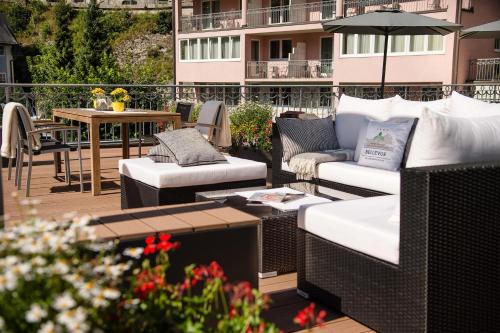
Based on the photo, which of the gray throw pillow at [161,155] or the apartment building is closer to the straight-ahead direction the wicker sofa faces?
the gray throw pillow

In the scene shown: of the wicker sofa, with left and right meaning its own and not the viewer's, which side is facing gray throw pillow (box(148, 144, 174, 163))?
front

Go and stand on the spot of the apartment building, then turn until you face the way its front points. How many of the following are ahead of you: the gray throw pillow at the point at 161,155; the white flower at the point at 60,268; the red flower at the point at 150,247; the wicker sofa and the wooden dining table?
5

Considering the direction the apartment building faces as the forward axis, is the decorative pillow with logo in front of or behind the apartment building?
in front

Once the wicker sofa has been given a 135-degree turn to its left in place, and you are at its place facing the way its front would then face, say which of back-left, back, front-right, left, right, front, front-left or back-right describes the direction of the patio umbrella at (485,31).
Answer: back

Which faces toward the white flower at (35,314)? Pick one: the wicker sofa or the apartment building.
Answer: the apartment building

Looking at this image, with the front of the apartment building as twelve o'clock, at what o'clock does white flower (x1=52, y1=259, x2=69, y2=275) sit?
The white flower is roughly at 12 o'clock from the apartment building.

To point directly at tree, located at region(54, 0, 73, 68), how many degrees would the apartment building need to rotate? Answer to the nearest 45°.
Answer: approximately 135° to its right

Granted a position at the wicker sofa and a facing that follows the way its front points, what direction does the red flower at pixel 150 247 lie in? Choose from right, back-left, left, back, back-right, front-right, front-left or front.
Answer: left

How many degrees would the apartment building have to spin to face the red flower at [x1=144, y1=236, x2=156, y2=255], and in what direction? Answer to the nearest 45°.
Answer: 0° — it already faces it

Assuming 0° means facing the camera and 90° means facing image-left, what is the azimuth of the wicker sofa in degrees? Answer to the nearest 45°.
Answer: approximately 135°
